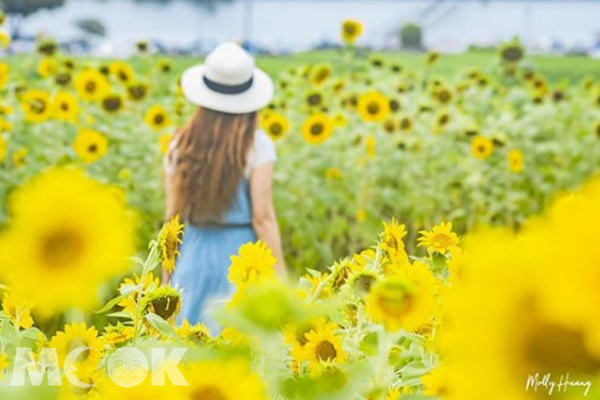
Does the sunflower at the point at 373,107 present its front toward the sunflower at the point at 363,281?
yes

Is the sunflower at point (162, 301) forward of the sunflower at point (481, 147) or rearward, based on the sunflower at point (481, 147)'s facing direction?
forward

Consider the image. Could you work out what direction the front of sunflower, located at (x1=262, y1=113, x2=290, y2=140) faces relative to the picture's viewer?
facing the viewer

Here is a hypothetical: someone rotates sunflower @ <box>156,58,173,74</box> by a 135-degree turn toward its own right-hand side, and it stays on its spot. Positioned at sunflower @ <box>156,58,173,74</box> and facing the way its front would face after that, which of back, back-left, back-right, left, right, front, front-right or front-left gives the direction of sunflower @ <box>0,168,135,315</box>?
back-left

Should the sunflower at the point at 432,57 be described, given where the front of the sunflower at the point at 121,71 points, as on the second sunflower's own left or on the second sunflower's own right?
on the second sunflower's own left

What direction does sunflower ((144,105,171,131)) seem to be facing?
toward the camera

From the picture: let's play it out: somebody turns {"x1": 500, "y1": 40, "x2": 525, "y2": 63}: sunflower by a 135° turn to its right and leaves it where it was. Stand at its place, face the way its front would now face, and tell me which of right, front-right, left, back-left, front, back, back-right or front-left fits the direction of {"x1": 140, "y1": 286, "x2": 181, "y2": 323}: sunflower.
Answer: back-left

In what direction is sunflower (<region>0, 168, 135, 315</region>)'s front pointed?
toward the camera

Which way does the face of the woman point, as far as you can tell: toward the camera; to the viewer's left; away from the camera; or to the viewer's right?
away from the camera

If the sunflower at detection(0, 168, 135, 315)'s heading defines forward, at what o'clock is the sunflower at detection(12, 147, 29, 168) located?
the sunflower at detection(12, 147, 29, 168) is roughly at 6 o'clock from the sunflower at detection(0, 168, 135, 315).

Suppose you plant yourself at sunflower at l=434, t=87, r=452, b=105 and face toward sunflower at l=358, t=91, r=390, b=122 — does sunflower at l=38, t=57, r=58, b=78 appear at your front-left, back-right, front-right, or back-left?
front-right

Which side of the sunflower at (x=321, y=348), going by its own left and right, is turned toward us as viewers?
front

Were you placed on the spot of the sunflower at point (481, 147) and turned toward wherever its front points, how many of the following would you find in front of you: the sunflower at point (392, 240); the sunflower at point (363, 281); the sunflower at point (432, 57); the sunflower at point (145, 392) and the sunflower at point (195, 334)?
4

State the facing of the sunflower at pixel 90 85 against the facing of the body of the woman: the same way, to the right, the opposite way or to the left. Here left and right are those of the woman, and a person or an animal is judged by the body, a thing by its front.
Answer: the opposite way

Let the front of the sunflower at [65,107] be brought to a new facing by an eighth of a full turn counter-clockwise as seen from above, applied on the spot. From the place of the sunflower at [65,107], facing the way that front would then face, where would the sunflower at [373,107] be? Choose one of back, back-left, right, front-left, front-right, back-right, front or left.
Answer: front-left

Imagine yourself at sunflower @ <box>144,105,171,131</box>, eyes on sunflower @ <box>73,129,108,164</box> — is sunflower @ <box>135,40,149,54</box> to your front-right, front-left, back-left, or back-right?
back-right

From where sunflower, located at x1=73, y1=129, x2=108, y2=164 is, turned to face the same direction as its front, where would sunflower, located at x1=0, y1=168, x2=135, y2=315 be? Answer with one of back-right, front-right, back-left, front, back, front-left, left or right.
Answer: front

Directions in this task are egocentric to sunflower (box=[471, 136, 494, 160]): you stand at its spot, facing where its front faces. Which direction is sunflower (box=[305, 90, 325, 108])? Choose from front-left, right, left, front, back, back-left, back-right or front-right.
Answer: right

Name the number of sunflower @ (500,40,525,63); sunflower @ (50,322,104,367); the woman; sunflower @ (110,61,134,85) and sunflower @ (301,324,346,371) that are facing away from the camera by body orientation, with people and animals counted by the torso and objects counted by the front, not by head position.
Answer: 1

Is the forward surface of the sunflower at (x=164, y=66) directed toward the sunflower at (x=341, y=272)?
yes
